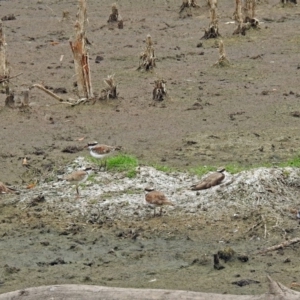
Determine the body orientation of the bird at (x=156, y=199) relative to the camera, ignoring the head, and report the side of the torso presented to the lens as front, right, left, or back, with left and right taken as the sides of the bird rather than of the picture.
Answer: left

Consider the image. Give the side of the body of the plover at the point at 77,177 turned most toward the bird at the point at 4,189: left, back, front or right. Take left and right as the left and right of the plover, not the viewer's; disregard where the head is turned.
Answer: back

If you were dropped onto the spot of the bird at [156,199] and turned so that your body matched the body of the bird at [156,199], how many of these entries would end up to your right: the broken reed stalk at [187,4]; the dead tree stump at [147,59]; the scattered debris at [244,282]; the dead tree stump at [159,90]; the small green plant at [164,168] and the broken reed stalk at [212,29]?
5

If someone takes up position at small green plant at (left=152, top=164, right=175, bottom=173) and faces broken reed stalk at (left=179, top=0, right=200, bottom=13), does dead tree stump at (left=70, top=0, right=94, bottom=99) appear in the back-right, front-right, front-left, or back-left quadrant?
front-left

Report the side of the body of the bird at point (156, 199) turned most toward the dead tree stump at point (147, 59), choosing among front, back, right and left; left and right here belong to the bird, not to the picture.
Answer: right

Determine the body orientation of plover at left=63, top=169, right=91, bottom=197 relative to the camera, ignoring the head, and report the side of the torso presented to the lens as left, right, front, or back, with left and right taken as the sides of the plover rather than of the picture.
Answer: right

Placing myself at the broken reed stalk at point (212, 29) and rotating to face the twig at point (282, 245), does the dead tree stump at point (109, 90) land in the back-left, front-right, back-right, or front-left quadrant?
front-right

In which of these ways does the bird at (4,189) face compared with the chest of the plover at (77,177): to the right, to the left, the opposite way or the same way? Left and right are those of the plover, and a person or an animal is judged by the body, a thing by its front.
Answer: the opposite way

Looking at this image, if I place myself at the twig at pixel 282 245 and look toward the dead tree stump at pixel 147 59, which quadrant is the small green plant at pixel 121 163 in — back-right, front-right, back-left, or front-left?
front-left

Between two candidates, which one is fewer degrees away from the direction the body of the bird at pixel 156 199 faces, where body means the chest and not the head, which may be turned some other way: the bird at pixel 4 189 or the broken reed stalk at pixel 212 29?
the bird

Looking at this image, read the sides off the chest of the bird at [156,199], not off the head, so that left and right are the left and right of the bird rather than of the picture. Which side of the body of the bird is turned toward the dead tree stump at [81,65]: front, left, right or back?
right
